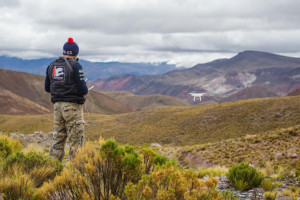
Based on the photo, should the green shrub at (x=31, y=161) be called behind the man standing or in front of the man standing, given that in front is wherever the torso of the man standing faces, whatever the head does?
behind

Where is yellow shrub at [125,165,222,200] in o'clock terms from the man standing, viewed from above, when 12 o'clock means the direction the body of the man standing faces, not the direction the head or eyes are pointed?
The yellow shrub is roughly at 4 o'clock from the man standing.

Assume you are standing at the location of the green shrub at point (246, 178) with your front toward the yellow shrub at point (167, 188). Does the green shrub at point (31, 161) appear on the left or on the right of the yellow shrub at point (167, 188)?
right

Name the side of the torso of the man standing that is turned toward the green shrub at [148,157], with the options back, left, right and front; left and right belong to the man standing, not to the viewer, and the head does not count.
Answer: right

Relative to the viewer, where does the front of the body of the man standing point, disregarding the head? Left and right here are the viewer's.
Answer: facing away from the viewer and to the right of the viewer

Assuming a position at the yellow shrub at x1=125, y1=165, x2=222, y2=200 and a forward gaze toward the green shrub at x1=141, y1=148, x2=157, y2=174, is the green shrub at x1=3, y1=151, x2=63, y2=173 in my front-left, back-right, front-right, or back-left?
front-left

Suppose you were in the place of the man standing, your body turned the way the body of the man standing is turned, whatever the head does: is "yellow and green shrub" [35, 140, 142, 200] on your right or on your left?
on your right
